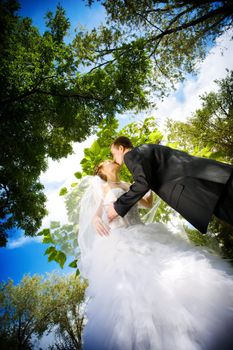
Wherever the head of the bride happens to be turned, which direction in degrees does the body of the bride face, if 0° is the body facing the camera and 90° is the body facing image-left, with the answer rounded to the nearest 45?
approximately 315°

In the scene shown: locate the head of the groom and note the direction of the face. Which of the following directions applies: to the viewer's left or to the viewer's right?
to the viewer's left
